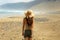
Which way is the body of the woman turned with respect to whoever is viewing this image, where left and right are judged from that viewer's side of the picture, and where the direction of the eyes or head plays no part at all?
facing away from the viewer
